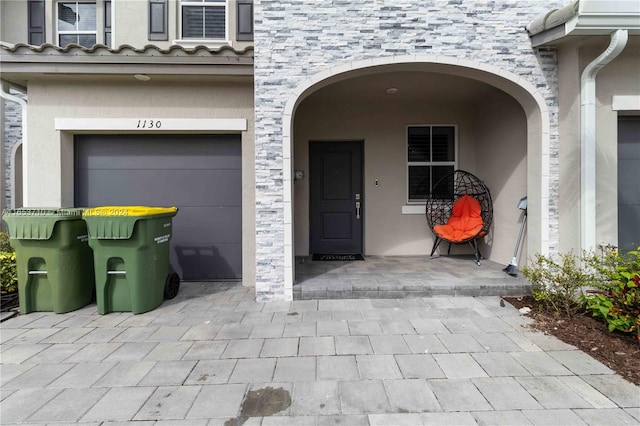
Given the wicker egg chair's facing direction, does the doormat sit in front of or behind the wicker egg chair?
in front

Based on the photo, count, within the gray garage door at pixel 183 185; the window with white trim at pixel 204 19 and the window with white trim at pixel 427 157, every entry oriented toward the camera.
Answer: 3

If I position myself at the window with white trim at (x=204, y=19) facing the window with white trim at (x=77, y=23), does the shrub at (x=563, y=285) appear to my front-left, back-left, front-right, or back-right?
back-left

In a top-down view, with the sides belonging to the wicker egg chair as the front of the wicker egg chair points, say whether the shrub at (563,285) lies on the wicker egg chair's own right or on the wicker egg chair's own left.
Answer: on the wicker egg chair's own left

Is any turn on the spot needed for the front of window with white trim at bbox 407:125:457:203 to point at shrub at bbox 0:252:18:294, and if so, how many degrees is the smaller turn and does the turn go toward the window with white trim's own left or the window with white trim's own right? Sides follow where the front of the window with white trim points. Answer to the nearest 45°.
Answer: approximately 45° to the window with white trim's own right

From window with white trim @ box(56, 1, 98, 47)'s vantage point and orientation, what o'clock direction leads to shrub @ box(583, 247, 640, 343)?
The shrub is roughly at 11 o'clock from the window with white trim.

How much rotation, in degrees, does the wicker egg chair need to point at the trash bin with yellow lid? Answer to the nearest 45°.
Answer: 0° — it already faces it

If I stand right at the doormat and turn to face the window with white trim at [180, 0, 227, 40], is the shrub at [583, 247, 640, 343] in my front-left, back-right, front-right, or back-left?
back-left

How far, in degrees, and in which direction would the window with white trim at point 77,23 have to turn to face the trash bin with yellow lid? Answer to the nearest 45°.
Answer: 0° — it already faces it
